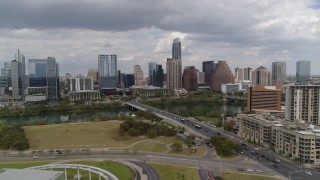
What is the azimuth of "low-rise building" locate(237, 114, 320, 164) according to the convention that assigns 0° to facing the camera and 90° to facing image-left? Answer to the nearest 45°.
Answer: approximately 45°

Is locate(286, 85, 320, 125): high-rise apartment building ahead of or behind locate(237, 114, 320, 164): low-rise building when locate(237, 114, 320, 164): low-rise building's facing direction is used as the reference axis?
behind
